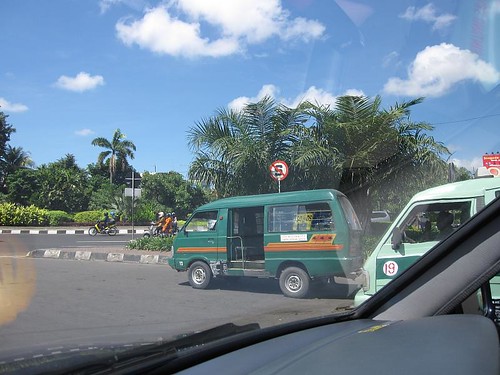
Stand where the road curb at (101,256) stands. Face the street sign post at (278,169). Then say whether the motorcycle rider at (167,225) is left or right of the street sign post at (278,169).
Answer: left

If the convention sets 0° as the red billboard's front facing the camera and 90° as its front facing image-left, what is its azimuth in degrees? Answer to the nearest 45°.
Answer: approximately 0°
